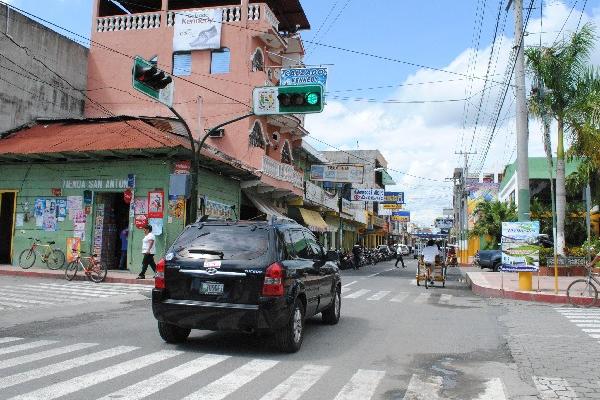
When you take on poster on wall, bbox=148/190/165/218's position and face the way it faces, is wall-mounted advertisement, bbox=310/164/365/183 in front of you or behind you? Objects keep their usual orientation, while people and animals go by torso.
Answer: behind

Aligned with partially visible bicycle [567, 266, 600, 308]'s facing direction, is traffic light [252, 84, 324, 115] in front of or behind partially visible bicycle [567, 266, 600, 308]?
in front

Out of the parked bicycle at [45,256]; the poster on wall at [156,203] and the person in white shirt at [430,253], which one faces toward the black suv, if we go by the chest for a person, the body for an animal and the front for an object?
the poster on wall

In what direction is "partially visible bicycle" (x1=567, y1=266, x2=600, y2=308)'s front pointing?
to the viewer's left

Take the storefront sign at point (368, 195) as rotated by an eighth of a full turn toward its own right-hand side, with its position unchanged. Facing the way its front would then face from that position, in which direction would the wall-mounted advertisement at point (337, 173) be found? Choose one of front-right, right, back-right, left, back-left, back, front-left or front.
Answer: front-left

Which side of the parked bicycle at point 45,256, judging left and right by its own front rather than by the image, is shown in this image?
left

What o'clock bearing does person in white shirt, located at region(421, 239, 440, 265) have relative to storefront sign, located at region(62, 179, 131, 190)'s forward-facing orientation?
The person in white shirt is roughly at 10 o'clock from the storefront sign.

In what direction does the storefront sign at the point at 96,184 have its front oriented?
toward the camera

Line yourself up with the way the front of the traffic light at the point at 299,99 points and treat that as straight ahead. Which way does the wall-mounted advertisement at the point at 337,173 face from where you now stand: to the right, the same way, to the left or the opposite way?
the same way

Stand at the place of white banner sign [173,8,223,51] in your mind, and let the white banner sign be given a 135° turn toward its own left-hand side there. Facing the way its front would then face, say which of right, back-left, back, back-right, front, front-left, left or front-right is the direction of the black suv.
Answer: back-right

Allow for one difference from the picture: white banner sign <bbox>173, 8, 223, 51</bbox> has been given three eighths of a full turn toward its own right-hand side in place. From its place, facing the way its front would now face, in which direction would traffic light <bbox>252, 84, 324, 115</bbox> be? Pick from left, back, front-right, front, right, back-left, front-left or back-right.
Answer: back-left

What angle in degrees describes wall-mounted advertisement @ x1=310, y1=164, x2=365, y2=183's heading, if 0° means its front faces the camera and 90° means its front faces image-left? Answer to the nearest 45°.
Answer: approximately 0°

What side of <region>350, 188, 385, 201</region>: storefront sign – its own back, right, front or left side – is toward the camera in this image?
front

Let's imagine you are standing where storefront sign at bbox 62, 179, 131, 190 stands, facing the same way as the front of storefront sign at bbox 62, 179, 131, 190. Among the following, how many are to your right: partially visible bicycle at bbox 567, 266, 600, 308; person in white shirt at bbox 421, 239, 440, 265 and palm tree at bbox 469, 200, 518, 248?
0

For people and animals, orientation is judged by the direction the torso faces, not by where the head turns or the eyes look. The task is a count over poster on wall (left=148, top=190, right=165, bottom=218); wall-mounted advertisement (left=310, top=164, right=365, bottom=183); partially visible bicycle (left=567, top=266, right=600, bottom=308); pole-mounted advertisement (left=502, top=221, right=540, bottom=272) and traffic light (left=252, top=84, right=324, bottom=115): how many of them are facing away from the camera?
0
